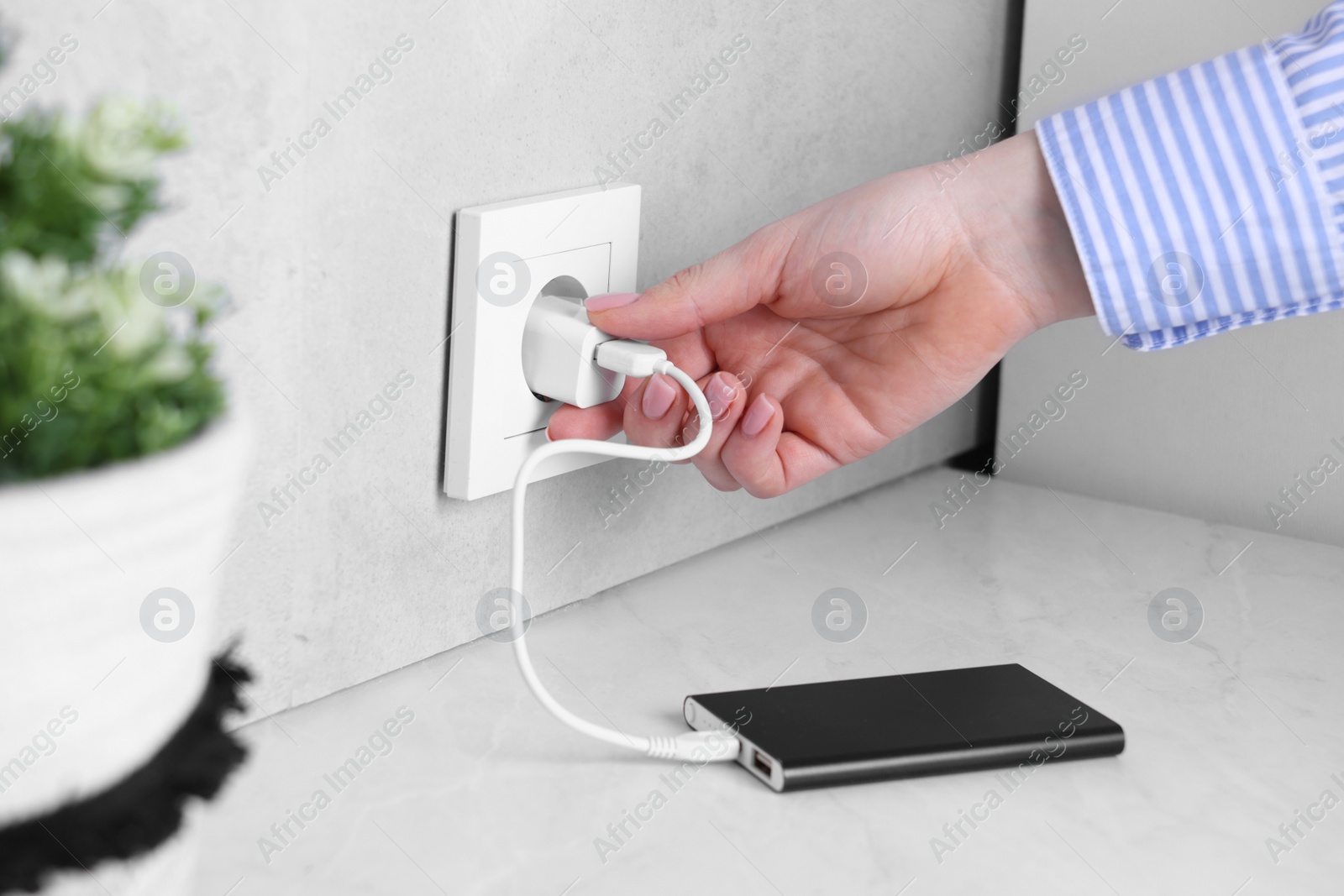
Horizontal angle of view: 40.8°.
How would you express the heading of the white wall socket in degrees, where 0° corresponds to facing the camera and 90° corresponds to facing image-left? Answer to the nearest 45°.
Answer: approximately 315°
